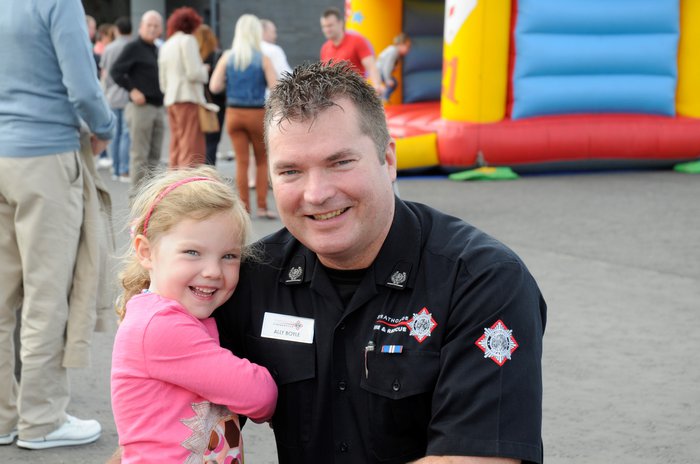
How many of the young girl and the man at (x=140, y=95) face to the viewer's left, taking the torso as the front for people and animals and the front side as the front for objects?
0

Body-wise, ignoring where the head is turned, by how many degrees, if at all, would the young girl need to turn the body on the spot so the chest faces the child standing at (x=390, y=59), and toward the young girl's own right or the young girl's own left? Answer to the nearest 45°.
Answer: approximately 135° to the young girl's own left

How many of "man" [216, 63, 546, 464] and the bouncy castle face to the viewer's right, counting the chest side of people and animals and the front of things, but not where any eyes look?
0

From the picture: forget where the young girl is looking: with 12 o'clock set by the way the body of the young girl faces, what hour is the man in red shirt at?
The man in red shirt is roughly at 8 o'clock from the young girl.

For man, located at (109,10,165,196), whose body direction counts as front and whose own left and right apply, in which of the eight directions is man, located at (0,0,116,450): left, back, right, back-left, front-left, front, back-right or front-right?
front-right

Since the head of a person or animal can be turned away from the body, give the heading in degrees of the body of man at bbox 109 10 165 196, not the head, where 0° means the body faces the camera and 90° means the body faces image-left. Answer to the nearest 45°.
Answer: approximately 315°

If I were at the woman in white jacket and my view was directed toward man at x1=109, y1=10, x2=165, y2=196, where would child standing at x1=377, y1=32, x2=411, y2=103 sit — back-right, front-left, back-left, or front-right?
back-right

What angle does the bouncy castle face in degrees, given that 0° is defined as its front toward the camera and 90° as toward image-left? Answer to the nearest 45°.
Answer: approximately 45°

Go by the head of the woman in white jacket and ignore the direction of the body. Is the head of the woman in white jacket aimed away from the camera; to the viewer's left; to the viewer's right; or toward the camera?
away from the camera

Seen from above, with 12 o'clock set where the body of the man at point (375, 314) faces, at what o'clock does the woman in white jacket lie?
The woman in white jacket is roughly at 4 o'clock from the man.
